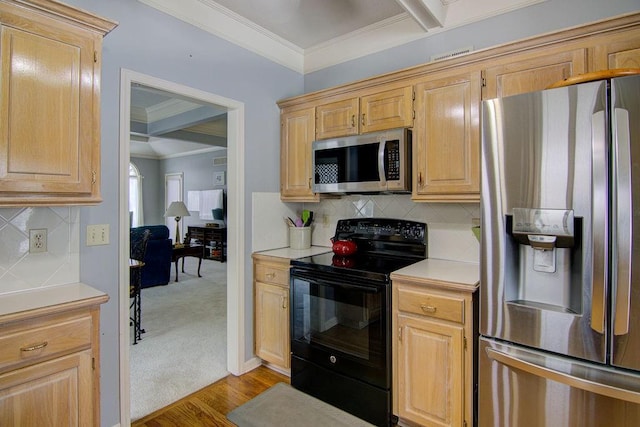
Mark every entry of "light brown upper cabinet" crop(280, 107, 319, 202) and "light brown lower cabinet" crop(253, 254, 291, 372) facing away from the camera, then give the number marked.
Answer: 0

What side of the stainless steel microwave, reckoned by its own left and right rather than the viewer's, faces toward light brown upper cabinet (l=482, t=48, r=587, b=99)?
left

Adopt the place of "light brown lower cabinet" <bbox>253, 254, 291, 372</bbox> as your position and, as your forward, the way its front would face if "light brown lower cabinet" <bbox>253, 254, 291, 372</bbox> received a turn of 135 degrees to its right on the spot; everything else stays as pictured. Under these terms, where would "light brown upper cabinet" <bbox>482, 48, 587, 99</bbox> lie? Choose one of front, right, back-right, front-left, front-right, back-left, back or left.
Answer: back-right

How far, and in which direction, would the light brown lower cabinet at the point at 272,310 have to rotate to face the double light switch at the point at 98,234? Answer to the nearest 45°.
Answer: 0° — it already faces it

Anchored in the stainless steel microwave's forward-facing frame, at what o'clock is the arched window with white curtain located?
The arched window with white curtain is roughly at 3 o'clock from the stainless steel microwave.

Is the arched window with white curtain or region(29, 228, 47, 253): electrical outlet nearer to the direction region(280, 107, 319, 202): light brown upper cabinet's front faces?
the electrical outlet

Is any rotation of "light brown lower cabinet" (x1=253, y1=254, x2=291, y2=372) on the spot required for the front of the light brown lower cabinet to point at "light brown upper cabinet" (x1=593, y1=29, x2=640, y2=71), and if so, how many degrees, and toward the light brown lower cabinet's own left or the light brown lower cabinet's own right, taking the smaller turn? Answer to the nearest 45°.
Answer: approximately 90° to the light brown lower cabinet's own left

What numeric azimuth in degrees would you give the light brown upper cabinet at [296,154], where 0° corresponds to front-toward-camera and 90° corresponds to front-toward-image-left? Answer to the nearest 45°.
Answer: approximately 45°

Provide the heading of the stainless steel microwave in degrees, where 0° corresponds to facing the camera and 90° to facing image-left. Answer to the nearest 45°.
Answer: approximately 45°

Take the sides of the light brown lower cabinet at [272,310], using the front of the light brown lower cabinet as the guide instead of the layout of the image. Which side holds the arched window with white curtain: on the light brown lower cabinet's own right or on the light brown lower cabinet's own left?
on the light brown lower cabinet's own right

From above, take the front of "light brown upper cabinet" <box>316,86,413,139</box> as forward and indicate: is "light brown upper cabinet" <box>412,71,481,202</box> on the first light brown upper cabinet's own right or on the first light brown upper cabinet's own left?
on the first light brown upper cabinet's own left

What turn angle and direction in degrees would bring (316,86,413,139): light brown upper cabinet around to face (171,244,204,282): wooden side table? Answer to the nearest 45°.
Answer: approximately 90° to its right

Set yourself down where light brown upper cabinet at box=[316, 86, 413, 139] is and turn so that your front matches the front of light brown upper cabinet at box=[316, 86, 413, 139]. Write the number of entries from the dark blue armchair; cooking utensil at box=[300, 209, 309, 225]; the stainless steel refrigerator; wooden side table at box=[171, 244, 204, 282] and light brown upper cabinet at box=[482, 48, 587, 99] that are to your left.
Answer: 2

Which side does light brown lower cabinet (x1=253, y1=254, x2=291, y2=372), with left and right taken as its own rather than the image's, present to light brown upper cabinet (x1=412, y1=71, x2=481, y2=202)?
left
